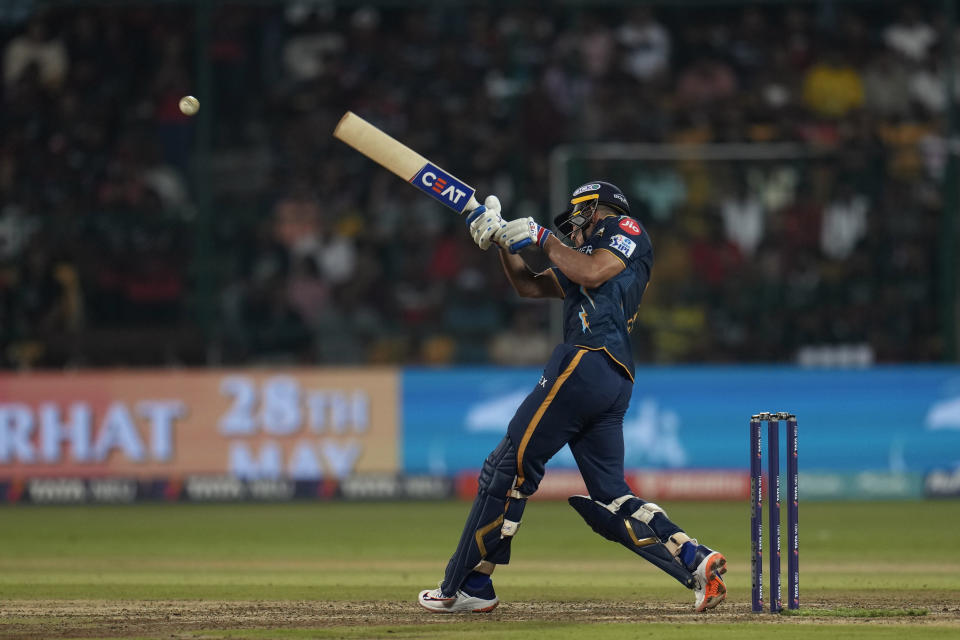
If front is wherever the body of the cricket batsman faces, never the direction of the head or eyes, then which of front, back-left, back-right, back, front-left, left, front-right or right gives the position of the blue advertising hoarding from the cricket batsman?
right

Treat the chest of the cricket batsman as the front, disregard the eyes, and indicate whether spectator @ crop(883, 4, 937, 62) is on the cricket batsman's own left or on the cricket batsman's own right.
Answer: on the cricket batsman's own right

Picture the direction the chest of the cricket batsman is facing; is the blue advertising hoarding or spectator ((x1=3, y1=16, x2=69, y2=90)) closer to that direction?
the spectator

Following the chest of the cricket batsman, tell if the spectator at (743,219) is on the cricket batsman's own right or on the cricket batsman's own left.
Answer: on the cricket batsman's own right

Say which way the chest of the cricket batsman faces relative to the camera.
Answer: to the viewer's left

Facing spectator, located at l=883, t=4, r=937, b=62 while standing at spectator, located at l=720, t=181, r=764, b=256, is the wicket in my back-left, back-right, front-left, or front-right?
back-right

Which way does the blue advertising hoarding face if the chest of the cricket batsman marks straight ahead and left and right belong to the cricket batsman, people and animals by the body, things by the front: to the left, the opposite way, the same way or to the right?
to the left

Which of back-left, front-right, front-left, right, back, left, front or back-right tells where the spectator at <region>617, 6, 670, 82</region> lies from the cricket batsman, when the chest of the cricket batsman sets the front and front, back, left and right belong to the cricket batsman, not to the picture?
right

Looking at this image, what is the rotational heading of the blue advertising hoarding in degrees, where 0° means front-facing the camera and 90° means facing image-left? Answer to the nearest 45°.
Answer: approximately 0°

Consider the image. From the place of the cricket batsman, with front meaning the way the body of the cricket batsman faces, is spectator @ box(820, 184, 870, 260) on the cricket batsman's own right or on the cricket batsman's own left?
on the cricket batsman's own right

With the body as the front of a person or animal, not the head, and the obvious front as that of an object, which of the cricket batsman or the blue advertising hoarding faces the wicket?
the blue advertising hoarding

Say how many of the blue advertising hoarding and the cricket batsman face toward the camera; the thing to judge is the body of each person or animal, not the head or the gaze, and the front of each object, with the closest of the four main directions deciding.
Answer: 1
